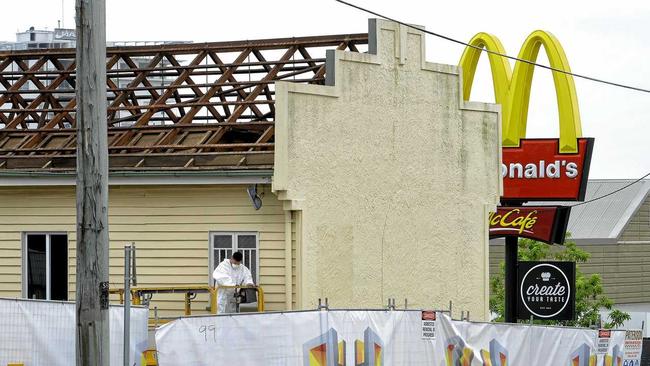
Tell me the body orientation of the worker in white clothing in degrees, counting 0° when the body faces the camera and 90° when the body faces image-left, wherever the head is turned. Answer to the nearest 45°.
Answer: approximately 315°

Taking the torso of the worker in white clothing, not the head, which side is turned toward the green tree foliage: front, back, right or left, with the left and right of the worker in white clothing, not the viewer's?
left

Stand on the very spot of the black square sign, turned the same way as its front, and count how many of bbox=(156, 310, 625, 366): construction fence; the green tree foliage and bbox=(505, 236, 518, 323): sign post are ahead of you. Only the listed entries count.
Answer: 1

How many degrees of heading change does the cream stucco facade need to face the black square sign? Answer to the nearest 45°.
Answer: approximately 90° to its left

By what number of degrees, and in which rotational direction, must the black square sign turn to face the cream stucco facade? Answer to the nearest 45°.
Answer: approximately 45° to its right

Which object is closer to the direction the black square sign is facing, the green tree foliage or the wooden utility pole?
the wooden utility pole

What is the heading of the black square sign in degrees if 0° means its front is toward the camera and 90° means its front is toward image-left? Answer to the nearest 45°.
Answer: approximately 0°
